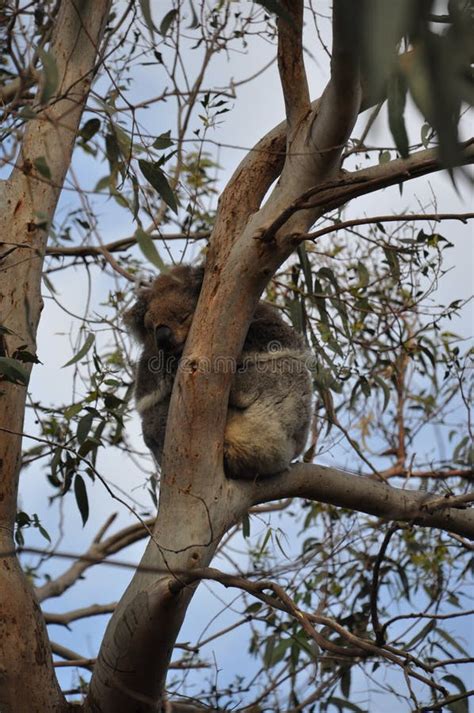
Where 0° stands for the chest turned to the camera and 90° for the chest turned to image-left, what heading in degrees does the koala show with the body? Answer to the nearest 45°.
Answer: approximately 45°
